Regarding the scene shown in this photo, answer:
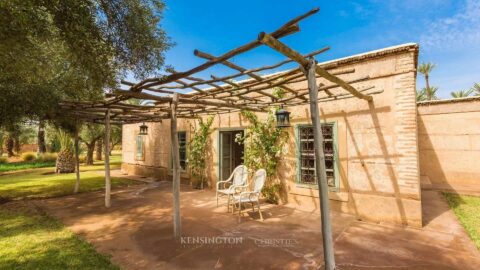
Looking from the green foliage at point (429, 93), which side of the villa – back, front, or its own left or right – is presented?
back

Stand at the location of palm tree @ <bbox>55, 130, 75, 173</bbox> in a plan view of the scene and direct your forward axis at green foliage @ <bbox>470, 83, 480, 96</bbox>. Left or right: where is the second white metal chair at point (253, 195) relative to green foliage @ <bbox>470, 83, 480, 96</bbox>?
right

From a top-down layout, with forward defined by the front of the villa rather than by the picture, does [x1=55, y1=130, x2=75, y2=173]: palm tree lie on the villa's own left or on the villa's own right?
on the villa's own right

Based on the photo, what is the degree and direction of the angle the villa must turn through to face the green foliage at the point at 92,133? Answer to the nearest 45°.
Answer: approximately 90° to its right

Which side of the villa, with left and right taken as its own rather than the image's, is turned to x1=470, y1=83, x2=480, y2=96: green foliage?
back

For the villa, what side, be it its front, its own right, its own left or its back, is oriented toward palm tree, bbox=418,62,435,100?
back

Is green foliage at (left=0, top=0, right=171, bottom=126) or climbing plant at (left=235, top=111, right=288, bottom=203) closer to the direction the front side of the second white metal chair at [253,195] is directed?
the green foliage

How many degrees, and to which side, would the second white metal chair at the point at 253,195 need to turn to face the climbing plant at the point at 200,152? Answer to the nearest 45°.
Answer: approximately 45° to its right

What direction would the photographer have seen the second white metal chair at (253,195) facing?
facing to the left of the viewer

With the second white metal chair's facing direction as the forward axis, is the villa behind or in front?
behind

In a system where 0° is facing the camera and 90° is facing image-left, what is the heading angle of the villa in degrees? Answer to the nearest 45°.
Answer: approximately 45°

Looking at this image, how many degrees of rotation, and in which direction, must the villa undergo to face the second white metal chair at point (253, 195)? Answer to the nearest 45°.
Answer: approximately 45° to its right

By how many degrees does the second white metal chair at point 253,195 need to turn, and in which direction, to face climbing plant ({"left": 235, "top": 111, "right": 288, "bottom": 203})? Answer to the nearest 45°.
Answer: approximately 90° to its right
